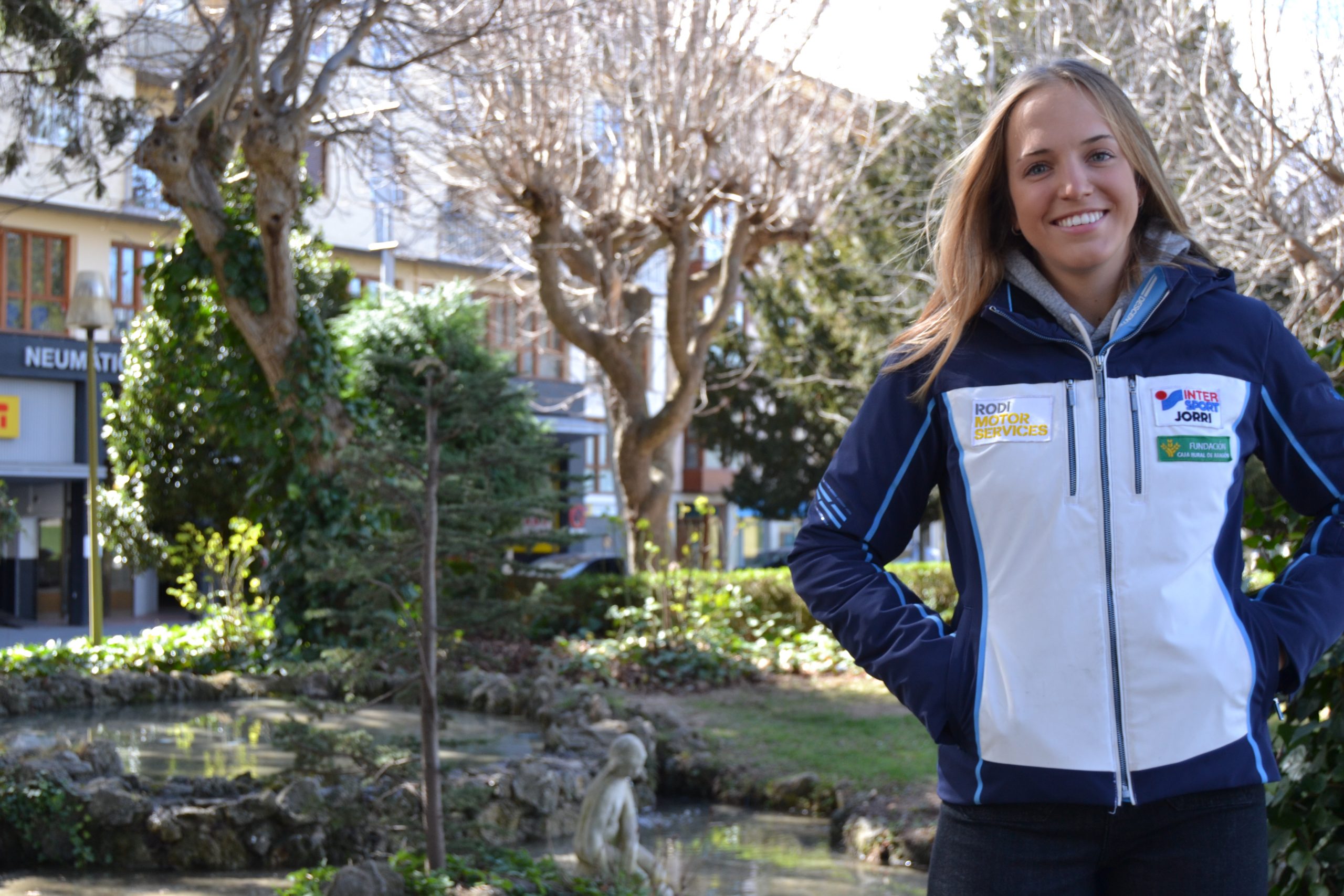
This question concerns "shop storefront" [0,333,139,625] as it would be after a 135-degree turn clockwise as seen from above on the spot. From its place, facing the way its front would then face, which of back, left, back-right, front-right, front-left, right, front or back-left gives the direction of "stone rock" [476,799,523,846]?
back-left

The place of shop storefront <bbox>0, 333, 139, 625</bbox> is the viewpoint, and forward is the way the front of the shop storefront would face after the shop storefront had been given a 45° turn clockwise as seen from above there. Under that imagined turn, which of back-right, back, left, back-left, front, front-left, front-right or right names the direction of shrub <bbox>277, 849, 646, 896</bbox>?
front-left

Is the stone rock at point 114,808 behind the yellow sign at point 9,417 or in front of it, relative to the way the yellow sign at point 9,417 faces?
in front

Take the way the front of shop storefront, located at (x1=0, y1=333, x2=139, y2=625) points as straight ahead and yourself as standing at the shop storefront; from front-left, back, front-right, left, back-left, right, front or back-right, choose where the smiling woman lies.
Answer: front

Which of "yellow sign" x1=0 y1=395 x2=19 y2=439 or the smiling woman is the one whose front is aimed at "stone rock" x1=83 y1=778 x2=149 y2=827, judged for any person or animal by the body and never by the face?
the yellow sign

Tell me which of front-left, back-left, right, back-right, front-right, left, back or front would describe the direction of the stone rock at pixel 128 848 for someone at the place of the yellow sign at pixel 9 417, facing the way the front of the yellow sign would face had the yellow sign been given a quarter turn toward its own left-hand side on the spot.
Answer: right

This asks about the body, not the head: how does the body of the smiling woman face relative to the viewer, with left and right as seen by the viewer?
facing the viewer

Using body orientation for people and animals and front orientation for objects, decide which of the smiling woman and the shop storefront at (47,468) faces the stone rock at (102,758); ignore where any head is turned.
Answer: the shop storefront

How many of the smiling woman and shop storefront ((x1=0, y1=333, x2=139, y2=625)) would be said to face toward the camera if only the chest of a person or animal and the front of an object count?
2

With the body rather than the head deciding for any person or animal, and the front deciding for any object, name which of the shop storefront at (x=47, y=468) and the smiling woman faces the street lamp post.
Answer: the shop storefront

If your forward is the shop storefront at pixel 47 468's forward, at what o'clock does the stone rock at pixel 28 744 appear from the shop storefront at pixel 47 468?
The stone rock is roughly at 12 o'clock from the shop storefront.

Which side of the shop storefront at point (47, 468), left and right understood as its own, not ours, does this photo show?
front

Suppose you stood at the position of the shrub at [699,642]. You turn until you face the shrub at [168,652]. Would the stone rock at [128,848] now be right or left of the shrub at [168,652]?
left

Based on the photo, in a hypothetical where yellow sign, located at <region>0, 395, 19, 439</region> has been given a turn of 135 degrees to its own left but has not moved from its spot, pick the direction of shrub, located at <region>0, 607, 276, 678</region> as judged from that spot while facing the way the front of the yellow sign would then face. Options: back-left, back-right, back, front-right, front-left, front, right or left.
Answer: back-right

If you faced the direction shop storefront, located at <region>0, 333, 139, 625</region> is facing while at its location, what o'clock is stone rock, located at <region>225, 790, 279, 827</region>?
The stone rock is roughly at 12 o'clock from the shop storefront.

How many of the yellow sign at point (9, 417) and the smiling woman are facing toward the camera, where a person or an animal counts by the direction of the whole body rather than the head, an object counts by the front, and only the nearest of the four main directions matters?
2

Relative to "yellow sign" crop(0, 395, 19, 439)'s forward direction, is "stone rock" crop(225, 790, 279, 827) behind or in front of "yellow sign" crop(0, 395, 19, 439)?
in front
